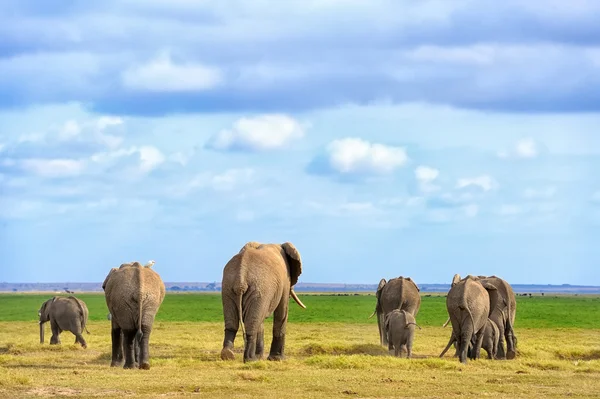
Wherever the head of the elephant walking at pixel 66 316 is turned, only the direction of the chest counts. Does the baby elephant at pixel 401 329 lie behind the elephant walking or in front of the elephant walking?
behind

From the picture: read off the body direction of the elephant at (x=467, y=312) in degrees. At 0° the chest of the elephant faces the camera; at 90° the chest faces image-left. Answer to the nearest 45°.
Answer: approximately 180°

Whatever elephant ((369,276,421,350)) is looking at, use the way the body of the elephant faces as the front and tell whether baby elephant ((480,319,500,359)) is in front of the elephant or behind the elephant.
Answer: behind

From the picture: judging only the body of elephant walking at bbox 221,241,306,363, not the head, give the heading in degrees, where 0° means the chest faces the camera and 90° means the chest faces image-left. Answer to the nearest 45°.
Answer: approximately 225°

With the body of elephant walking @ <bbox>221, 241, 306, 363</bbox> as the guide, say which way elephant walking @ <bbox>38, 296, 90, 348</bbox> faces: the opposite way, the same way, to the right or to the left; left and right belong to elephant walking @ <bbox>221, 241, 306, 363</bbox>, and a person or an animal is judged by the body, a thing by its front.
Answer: to the left

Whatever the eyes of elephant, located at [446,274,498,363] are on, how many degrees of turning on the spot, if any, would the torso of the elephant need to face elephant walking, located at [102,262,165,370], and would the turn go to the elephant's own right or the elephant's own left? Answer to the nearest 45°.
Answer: approximately 135° to the elephant's own left

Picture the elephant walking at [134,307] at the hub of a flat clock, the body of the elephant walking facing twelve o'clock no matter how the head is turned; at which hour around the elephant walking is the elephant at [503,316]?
The elephant is roughly at 2 o'clock from the elephant walking.

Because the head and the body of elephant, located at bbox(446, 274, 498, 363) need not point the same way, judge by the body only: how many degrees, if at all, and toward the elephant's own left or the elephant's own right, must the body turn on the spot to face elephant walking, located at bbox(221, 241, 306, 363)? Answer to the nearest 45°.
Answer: approximately 135° to the elephant's own left

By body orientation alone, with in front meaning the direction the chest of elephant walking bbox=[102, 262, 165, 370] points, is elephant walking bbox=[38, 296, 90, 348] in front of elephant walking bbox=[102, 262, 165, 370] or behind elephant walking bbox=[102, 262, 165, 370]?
in front

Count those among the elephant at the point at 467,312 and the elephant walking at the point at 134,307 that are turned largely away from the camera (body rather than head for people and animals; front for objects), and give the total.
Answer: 2

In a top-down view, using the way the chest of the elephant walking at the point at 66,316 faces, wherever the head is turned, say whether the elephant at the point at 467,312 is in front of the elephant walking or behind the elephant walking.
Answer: behind

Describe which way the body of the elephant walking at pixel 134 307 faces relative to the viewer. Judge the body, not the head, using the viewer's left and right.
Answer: facing away from the viewer
